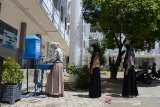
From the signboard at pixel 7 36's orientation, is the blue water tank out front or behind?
out front

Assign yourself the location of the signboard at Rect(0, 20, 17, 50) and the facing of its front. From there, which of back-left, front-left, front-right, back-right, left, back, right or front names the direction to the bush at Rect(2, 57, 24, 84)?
front-right

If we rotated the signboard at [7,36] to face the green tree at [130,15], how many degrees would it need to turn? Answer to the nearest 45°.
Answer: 0° — it already faces it

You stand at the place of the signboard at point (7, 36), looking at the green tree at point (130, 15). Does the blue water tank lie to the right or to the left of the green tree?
right

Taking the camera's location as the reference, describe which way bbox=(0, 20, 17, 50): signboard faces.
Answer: facing the viewer and to the right of the viewer
